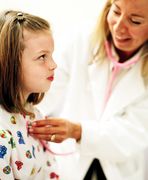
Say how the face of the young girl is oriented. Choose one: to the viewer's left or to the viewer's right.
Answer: to the viewer's right

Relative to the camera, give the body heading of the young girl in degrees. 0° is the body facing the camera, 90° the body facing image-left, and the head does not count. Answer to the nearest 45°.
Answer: approximately 270°

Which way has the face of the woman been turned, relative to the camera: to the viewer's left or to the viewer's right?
to the viewer's left

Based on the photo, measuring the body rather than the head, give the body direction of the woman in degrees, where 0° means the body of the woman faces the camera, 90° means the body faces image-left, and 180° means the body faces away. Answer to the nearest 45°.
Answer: approximately 45°
